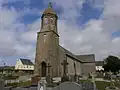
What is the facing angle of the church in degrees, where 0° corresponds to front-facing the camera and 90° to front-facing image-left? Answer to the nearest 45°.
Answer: approximately 45°

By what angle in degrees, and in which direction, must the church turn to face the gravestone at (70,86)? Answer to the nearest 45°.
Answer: approximately 45° to its left
